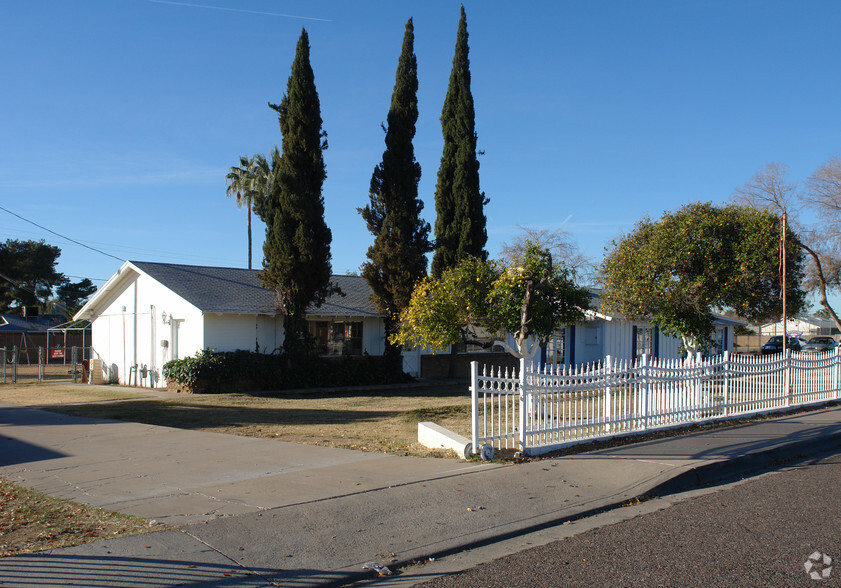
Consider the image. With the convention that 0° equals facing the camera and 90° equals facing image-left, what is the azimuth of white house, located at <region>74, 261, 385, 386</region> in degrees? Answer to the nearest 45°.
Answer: approximately 315°

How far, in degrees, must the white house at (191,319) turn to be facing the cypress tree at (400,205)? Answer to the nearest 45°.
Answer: approximately 45° to its left

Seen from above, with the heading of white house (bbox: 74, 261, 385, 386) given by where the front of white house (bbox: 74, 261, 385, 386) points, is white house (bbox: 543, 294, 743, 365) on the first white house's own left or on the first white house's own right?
on the first white house's own left

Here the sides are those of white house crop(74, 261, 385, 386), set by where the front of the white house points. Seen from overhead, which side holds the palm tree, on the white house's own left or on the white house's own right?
on the white house's own left

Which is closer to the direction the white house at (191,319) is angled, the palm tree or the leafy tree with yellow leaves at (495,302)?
the leafy tree with yellow leaves

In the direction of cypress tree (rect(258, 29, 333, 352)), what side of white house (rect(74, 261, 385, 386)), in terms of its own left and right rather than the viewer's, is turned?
front
